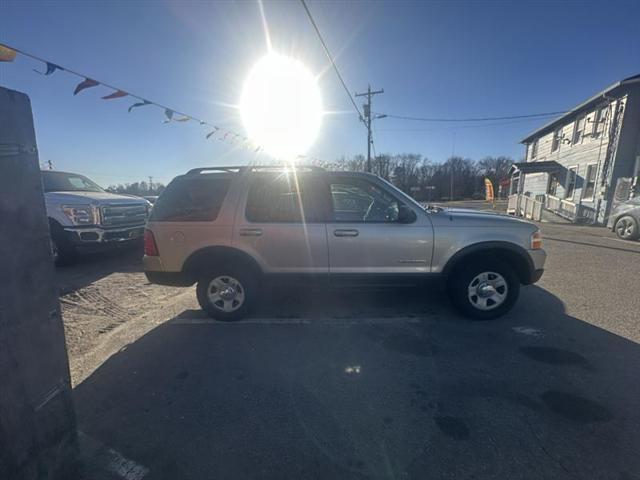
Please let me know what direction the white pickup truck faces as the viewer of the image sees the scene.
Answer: facing the viewer and to the right of the viewer

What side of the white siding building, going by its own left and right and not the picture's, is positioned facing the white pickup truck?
front

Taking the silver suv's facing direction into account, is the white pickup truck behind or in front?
behind

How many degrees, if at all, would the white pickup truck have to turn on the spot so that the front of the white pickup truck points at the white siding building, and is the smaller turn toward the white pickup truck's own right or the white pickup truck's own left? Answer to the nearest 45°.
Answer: approximately 45° to the white pickup truck's own left

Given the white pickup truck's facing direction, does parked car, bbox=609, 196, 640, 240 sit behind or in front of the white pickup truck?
in front

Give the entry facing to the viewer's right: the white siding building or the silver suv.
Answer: the silver suv

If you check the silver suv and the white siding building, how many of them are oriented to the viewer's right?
1

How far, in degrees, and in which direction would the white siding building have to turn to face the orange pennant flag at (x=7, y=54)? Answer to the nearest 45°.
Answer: approximately 45° to its left

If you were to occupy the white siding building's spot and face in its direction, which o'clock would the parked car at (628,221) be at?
The parked car is roughly at 10 o'clock from the white siding building.

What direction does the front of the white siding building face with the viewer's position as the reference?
facing the viewer and to the left of the viewer

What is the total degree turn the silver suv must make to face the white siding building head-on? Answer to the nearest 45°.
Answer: approximately 45° to its left

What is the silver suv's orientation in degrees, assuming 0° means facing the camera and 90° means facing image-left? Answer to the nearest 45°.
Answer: approximately 270°

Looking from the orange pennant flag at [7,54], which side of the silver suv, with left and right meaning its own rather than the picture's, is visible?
back

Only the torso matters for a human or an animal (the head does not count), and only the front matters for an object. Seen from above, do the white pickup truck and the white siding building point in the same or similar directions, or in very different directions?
very different directions

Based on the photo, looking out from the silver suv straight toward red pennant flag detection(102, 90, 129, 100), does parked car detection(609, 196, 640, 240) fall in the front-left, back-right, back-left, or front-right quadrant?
back-right

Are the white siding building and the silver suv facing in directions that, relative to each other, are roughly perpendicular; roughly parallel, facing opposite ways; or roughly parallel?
roughly parallel, facing opposite ways
